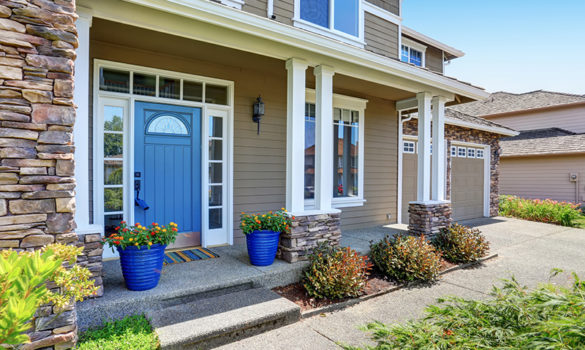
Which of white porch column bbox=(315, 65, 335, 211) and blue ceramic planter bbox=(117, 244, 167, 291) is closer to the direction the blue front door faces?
the blue ceramic planter

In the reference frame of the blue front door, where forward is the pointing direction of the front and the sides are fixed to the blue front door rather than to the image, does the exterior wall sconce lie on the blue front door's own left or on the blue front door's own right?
on the blue front door's own left

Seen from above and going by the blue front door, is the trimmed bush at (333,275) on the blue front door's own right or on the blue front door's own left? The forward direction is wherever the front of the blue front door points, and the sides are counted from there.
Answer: on the blue front door's own left

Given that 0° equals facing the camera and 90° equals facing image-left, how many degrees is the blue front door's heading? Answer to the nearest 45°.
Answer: approximately 0°

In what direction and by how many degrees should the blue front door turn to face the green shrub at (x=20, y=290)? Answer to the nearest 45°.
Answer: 0° — it already faces it

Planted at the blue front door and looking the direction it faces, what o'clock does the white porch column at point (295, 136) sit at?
The white porch column is roughly at 10 o'clock from the blue front door.

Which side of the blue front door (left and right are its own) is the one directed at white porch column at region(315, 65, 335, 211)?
left
